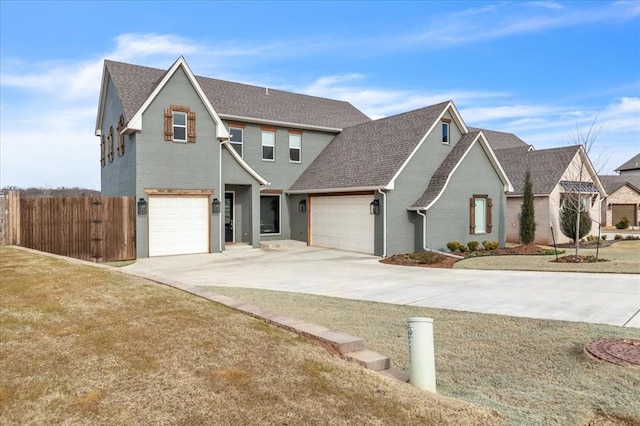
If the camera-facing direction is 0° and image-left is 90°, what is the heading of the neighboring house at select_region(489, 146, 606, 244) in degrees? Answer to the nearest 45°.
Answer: approximately 315°

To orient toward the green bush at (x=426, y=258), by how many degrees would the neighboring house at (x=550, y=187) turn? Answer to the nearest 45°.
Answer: approximately 45° to its right

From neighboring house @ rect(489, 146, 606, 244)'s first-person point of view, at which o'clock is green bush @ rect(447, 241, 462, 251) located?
The green bush is roughly at 2 o'clock from the neighboring house.

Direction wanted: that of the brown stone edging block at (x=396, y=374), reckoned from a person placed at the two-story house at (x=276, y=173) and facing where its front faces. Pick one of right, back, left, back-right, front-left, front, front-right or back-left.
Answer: front-right

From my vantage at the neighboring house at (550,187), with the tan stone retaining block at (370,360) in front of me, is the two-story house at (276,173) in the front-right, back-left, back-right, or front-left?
front-right

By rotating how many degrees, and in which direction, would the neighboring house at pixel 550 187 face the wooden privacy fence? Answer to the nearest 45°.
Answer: approximately 90° to its right

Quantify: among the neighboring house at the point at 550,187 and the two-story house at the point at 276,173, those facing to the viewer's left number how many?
0

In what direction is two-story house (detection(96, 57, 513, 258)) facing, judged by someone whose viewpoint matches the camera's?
facing the viewer and to the right of the viewer

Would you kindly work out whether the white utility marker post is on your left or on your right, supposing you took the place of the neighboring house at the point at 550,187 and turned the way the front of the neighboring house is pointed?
on your right

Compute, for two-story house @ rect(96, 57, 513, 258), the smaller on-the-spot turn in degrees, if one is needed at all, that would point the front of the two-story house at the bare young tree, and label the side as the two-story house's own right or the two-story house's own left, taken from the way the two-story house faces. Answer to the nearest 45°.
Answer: approximately 45° to the two-story house's own left

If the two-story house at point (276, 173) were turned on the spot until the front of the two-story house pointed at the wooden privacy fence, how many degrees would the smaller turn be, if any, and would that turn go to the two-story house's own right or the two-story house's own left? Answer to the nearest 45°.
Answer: approximately 90° to the two-story house's own right

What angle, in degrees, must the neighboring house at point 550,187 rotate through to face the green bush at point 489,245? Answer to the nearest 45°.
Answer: approximately 45° to its right

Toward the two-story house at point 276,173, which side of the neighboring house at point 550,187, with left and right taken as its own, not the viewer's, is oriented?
right

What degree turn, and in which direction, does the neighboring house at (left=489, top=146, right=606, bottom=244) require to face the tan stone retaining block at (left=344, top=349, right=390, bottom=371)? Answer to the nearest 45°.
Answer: approximately 45° to its right
